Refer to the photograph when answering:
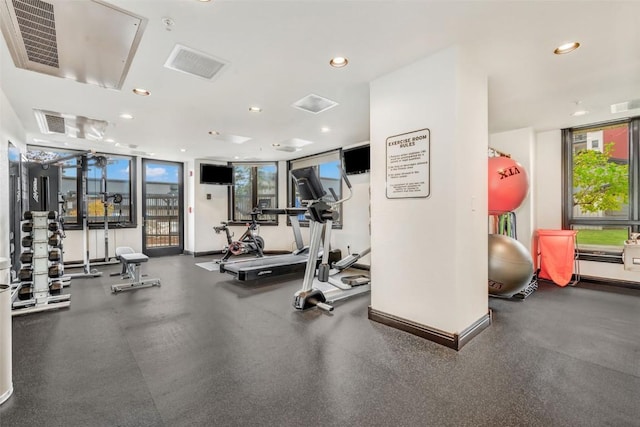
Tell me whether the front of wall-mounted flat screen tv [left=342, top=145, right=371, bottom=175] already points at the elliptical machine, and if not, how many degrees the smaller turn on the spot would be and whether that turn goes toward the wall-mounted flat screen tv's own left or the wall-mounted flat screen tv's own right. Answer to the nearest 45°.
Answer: approximately 45° to the wall-mounted flat screen tv's own left

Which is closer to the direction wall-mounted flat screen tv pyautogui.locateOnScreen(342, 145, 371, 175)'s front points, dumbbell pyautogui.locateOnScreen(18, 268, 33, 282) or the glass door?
the dumbbell

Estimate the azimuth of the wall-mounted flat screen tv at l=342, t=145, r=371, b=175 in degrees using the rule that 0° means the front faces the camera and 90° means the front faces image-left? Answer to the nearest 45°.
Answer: approximately 45°

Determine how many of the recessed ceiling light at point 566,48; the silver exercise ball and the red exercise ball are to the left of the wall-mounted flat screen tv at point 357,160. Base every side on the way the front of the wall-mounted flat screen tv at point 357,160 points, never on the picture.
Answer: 3

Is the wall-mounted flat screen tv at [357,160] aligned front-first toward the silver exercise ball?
no

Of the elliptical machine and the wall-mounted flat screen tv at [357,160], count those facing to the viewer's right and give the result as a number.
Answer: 0

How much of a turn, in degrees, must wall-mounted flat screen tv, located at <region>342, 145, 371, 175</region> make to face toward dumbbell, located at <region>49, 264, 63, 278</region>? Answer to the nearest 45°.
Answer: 0° — it already faces it
